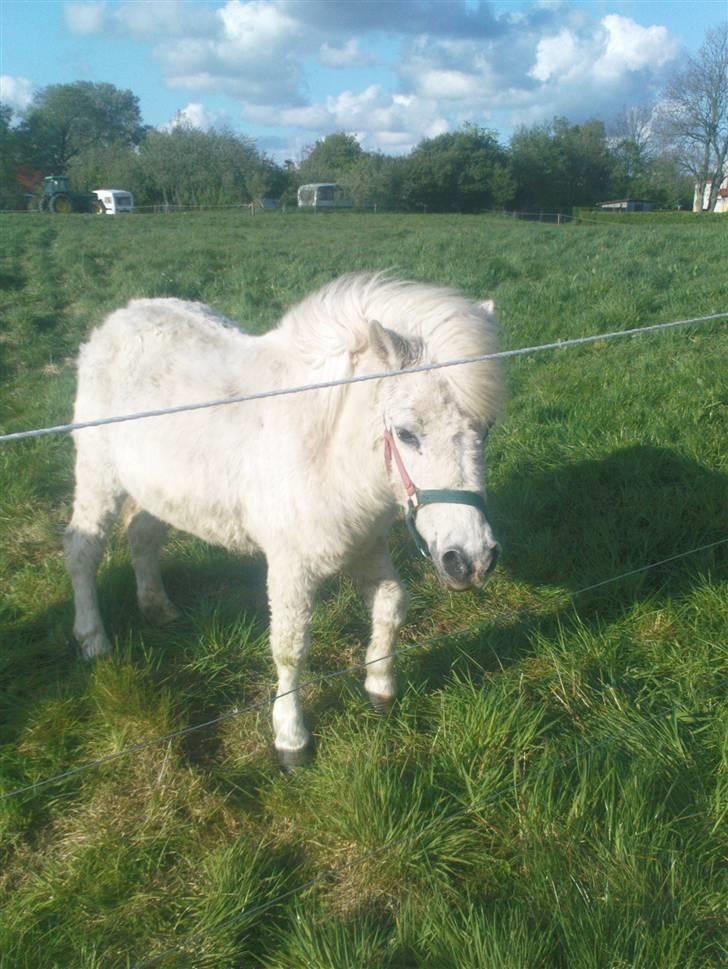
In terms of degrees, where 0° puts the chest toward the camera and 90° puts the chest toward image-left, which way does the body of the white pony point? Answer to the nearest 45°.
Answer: approximately 315°

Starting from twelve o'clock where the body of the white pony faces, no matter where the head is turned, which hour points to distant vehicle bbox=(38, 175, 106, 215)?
The distant vehicle is roughly at 7 o'clock from the white pony.
